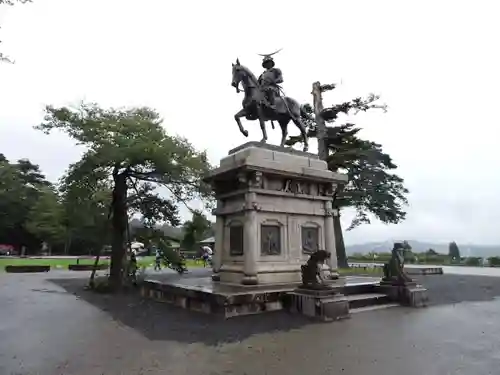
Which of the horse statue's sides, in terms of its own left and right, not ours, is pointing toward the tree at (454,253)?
back

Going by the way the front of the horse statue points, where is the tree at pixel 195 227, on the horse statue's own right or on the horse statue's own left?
on the horse statue's own right

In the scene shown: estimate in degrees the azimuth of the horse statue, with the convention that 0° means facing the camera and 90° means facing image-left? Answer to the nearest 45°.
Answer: approximately 45°

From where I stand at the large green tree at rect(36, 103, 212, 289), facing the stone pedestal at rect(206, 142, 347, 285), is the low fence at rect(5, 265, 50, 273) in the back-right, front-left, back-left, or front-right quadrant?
back-left

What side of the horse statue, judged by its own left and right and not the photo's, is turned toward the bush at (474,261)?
back

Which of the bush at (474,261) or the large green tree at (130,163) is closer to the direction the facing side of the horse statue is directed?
the large green tree

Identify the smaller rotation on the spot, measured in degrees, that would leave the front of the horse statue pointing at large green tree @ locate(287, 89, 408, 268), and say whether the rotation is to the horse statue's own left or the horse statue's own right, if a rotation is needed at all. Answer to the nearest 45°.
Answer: approximately 180°

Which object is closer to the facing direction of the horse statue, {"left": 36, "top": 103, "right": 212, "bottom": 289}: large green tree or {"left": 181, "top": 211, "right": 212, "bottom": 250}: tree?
the large green tree
